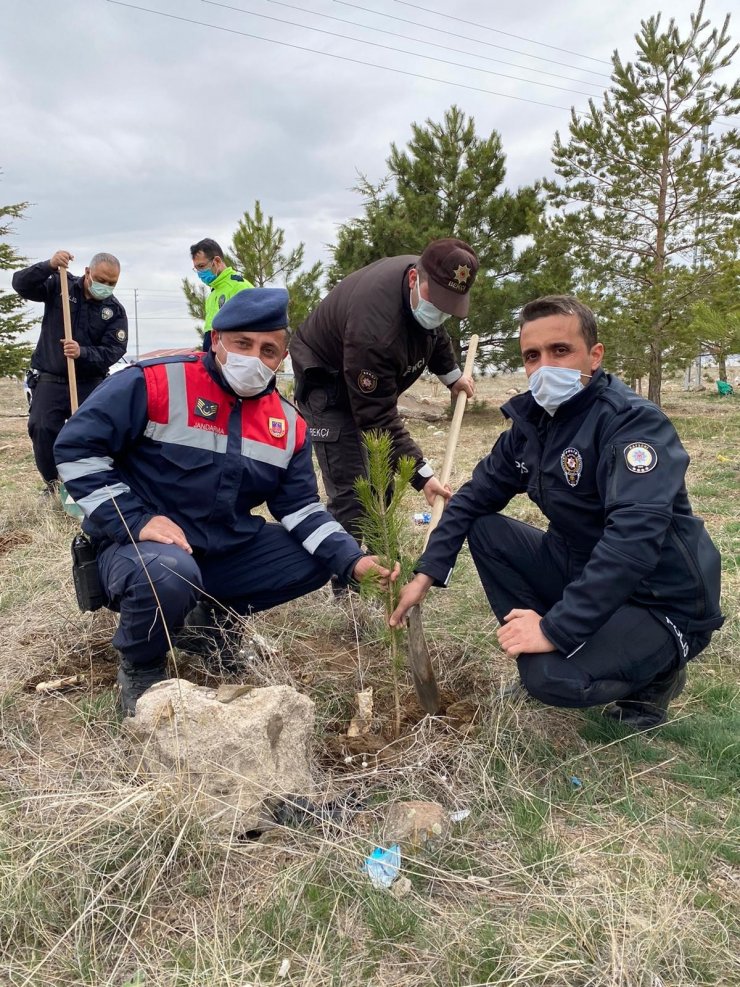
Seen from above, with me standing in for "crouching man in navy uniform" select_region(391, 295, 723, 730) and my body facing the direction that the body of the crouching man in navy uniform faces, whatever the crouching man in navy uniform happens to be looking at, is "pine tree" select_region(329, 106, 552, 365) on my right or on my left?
on my right

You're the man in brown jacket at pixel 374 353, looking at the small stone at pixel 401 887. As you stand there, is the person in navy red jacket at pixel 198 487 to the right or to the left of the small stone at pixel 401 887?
right

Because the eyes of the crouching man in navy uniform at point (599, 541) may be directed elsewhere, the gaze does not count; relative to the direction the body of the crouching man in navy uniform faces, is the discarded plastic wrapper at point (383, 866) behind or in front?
in front

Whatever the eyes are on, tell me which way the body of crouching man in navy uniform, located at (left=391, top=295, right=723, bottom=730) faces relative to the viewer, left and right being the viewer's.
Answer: facing the viewer and to the left of the viewer

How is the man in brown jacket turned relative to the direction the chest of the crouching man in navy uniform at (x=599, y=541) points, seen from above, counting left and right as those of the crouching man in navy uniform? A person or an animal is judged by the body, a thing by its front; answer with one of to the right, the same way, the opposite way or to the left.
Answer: to the left

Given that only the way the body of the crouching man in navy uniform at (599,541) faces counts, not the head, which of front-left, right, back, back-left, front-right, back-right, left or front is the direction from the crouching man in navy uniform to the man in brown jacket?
right

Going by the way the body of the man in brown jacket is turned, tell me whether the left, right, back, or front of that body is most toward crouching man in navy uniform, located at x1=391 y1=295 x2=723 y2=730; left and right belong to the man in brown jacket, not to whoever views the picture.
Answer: front

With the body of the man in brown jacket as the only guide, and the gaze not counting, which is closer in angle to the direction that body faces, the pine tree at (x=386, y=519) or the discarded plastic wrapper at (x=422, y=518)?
the pine tree

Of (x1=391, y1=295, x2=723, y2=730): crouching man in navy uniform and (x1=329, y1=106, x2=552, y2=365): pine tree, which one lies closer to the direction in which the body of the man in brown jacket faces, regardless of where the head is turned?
the crouching man in navy uniform

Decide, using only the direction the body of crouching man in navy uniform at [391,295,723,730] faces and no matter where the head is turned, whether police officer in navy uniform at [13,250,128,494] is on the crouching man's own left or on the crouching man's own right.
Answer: on the crouching man's own right

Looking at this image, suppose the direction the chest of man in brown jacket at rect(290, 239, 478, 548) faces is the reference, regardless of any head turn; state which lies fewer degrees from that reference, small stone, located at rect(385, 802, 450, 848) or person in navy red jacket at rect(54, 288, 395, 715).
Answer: the small stone

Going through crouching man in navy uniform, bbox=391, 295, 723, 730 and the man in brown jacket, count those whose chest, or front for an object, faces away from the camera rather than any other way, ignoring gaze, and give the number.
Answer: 0

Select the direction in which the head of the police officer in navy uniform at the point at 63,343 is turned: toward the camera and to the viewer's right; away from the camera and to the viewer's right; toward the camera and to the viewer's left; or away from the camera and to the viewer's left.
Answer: toward the camera and to the viewer's right

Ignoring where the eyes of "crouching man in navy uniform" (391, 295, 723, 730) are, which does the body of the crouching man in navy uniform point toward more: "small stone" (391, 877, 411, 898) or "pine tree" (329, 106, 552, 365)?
the small stone

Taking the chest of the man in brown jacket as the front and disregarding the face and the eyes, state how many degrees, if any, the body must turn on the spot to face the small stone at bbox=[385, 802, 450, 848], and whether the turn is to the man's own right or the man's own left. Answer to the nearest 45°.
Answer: approximately 45° to the man's own right
